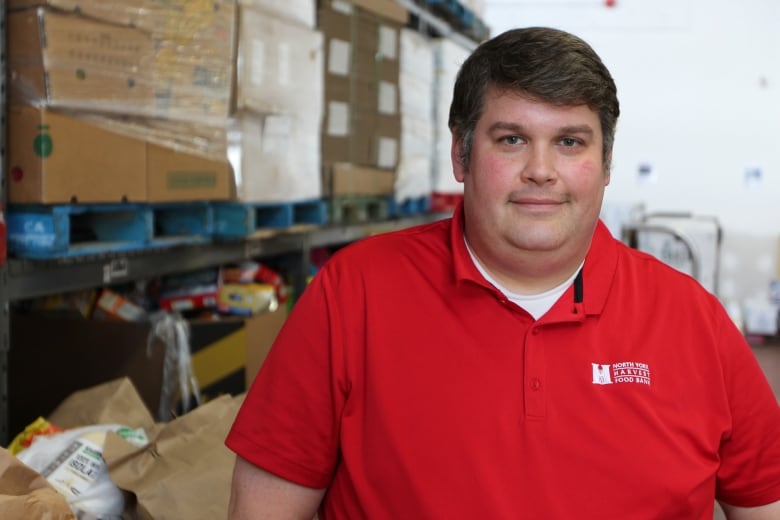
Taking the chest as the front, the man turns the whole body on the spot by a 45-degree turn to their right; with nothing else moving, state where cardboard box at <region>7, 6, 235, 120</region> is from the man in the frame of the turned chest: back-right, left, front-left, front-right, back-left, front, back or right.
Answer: right

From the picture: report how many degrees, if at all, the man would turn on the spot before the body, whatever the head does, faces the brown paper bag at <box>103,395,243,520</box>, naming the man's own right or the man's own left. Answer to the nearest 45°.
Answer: approximately 90° to the man's own right

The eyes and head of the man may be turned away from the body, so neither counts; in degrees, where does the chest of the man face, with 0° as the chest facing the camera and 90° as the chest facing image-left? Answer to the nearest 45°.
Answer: approximately 0°

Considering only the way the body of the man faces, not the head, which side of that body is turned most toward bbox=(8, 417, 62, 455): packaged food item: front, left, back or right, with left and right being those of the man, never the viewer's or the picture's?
right

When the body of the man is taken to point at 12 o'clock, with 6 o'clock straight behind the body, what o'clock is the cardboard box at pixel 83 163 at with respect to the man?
The cardboard box is roughly at 4 o'clock from the man.

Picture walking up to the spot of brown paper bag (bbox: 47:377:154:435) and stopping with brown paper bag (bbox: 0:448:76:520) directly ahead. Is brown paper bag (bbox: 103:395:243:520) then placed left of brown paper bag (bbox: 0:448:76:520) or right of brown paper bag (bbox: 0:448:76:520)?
left

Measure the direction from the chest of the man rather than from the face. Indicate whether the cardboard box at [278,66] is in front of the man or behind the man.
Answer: behind

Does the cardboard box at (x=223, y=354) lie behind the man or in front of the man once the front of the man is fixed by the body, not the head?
behind

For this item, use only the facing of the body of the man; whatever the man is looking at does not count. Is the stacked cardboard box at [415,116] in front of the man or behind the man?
behind

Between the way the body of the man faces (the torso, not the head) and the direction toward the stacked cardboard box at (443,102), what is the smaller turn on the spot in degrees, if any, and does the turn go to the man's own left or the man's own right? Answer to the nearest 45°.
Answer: approximately 180°

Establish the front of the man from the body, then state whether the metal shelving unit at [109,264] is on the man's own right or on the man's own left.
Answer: on the man's own right
